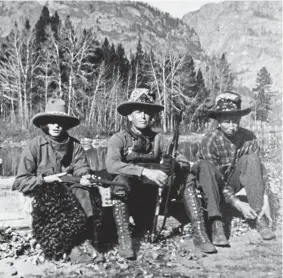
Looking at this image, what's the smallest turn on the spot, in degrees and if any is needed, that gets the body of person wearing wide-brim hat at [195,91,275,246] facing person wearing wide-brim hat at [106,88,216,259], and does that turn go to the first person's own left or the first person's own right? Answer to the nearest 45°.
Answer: approximately 45° to the first person's own right

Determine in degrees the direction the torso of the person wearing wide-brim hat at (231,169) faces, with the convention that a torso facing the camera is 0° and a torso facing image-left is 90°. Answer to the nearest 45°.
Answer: approximately 0°
